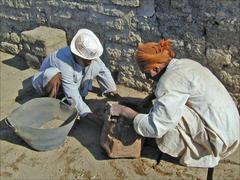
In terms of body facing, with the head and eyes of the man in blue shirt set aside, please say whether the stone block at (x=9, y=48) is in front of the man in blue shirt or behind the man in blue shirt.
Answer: behind

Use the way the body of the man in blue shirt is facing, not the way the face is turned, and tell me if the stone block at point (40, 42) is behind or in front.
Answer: behind

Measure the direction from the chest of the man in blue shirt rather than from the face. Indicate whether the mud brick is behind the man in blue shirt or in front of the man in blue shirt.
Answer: in front

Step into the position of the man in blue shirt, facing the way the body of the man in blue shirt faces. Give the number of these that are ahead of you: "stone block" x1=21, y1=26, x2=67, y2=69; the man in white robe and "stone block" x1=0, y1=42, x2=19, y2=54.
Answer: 1

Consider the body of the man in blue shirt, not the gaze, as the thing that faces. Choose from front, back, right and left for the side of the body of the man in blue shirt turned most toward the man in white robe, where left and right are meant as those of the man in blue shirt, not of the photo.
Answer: front
